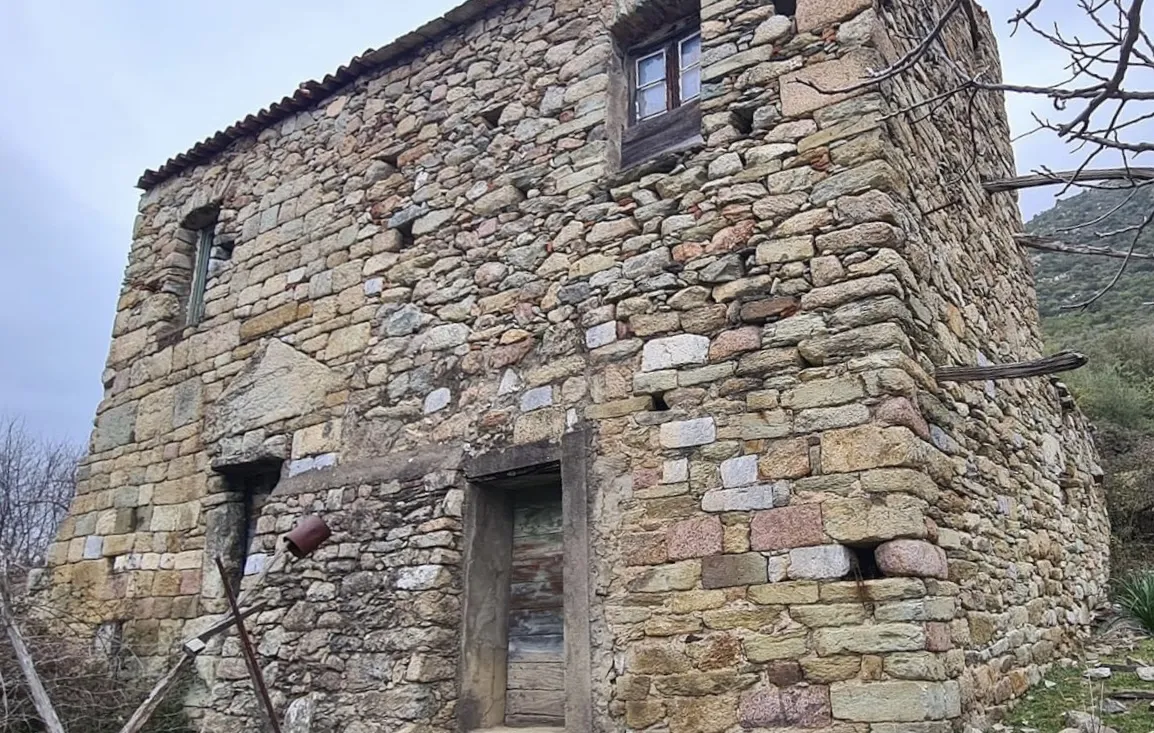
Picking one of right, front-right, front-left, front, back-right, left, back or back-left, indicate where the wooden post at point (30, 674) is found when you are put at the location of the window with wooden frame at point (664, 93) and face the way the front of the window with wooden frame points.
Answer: front-right

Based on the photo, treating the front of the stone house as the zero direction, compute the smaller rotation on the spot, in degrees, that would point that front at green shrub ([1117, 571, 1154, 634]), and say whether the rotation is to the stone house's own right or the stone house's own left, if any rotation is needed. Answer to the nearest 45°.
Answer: approximately 135° to the stone house's own left

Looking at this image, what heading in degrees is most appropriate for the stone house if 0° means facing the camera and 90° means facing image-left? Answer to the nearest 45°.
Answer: approximately 45°

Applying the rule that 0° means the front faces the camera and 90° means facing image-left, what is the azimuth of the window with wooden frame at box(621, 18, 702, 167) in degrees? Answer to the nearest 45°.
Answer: approximately 45°

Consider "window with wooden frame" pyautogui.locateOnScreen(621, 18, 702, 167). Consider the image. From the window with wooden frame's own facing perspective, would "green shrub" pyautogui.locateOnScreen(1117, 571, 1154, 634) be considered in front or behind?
behind
